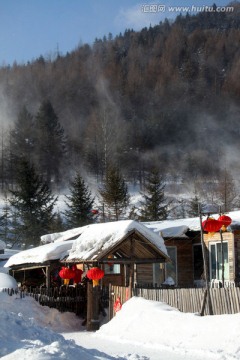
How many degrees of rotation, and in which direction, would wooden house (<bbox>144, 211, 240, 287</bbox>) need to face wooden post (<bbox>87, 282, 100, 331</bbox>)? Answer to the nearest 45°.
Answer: approximately 45° to its right

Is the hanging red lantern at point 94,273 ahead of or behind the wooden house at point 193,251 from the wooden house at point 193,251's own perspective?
ahead

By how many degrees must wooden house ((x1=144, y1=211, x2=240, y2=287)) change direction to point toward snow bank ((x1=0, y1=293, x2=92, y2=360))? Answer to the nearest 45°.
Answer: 0° — it already faces it

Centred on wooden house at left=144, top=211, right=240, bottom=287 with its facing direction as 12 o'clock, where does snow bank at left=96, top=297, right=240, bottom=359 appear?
The snow bank is roughly at 12 o'clock from the wooden house.

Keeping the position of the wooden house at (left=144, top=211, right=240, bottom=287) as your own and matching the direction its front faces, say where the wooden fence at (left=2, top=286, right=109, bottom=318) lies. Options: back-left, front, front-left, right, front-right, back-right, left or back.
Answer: front-right

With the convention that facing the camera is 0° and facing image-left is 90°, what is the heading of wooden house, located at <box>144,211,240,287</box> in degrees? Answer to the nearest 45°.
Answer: approximately 0°

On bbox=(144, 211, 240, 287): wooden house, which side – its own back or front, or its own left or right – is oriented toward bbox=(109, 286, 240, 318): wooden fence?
front

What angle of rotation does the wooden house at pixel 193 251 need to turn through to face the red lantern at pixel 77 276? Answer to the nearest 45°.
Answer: approximately 45° to its right
